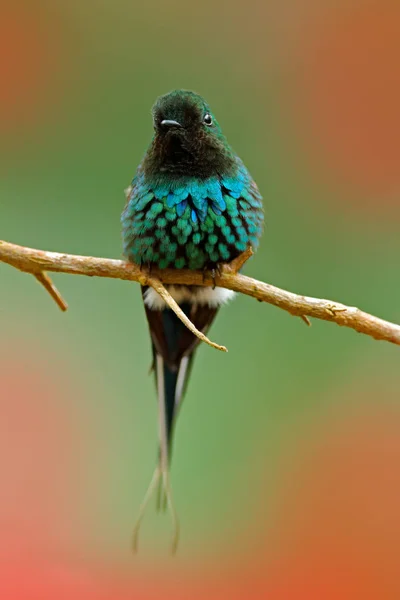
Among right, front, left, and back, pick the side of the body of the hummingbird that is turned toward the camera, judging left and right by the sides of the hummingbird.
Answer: front
